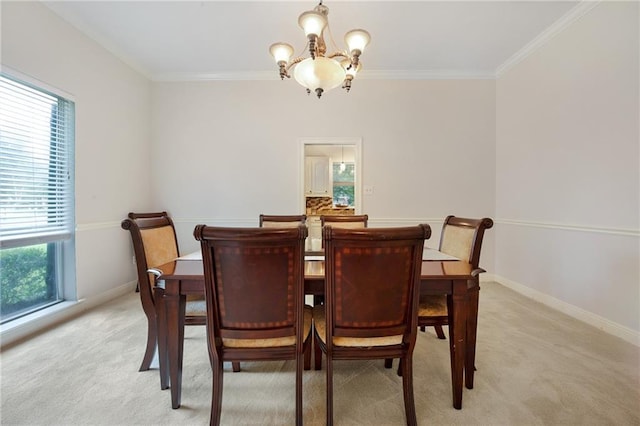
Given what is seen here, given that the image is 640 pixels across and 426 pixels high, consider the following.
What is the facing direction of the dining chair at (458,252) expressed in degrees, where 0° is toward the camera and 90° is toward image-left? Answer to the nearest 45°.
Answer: approximately 45°

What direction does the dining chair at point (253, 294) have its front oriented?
away from the camera

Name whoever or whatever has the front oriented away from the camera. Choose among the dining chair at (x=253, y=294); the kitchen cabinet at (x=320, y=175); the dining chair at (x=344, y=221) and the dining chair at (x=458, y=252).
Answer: the dining chair at (x=253, y=294)

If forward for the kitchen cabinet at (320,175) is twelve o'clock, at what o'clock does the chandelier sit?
The chandelier is roughly at 12 o'clock from the kitchen cabinet.

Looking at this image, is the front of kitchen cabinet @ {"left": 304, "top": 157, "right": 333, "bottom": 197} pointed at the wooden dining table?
yes

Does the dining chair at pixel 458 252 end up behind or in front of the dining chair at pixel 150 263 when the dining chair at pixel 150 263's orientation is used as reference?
in front

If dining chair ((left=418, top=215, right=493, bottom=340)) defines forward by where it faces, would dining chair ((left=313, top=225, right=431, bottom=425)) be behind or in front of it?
in front

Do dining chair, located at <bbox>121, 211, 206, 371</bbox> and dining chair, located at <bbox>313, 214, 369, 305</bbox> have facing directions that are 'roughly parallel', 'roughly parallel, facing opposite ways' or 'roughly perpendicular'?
roughly perpendicular

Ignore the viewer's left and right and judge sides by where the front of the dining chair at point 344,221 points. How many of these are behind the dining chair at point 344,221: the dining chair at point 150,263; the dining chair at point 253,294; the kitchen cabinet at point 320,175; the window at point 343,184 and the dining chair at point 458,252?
2

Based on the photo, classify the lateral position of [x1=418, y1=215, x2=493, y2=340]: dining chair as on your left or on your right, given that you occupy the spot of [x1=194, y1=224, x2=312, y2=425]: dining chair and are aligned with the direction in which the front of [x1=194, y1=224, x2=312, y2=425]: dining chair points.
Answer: on your right

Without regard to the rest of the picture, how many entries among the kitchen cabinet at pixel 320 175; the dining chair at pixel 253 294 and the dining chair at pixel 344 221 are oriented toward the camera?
2

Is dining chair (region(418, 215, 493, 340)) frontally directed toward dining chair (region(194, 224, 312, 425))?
yes

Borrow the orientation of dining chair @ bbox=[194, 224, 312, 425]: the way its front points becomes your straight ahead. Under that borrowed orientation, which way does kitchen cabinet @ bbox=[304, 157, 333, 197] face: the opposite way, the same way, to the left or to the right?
the opposite way
